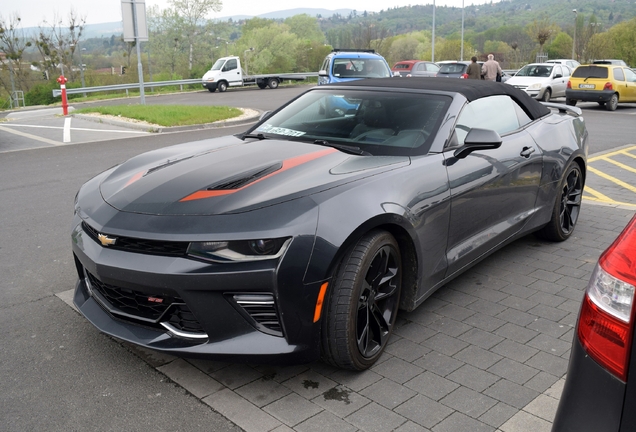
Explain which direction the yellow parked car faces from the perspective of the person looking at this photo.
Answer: facing away from the viewer and to the right of the viewer

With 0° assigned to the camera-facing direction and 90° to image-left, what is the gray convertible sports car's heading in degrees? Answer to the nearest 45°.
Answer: approximately 45°

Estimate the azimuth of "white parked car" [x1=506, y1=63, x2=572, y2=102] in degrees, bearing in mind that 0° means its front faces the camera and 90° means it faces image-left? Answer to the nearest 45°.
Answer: approximately 45°

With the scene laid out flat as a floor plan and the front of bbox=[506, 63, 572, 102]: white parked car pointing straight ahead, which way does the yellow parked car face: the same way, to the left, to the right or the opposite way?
the opposite way

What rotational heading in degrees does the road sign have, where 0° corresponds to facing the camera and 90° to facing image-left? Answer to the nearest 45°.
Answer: approximately 180°

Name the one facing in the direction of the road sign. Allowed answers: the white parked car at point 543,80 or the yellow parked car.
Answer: the white parked car

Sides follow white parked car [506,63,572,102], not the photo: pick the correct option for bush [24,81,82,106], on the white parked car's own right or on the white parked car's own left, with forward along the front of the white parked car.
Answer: on the white parked car's own right

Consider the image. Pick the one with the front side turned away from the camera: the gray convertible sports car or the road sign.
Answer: the road sign

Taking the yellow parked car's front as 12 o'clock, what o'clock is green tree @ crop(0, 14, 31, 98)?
The green tree is roughly at 8 o'clock from the yellow parked car.

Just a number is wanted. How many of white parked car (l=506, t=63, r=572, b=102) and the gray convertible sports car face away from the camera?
0

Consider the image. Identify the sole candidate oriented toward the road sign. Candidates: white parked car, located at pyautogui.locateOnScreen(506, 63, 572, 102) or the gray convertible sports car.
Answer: the white parked car

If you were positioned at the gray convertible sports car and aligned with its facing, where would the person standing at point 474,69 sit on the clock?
The person standing is roughly at 5 o'clock from the gray convertible sports car.

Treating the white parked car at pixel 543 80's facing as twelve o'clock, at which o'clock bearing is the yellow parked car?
The yellow parked car is roughly at 9 o'clock from the white parked car.

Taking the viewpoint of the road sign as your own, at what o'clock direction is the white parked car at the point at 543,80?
The white parked car is roughly at 3 o'clock from the road sign.
